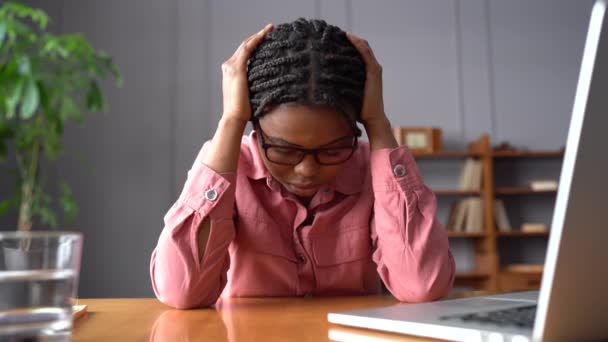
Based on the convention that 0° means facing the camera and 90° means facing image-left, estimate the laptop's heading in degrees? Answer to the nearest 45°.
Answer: approximately 135°

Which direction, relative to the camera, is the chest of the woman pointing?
toward the camera

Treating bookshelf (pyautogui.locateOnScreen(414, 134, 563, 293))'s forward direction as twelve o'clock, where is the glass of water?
The glass of water is roughly at 12 o'clock from the bookshelf.

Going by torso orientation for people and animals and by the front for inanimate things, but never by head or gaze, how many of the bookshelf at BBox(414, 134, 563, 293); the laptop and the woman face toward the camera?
2

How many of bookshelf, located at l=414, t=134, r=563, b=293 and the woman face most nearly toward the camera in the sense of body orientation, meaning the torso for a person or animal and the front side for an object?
2

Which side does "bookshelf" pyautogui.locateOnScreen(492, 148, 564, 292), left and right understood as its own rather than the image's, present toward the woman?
front

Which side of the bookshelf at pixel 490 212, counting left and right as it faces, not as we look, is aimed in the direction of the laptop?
front

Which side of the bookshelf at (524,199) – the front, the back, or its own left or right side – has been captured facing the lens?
front

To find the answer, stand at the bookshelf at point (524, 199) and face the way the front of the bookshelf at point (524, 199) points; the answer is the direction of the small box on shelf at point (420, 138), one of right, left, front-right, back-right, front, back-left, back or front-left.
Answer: front-right
